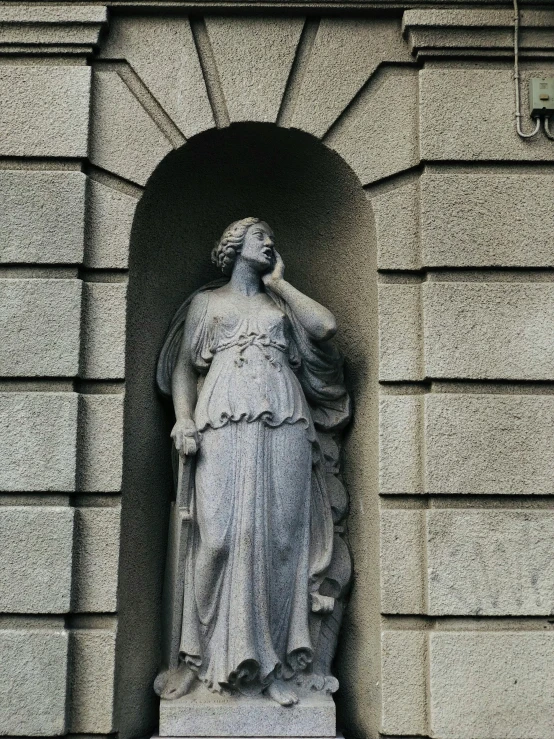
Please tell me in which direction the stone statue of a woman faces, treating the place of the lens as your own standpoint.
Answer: facing the viewer
